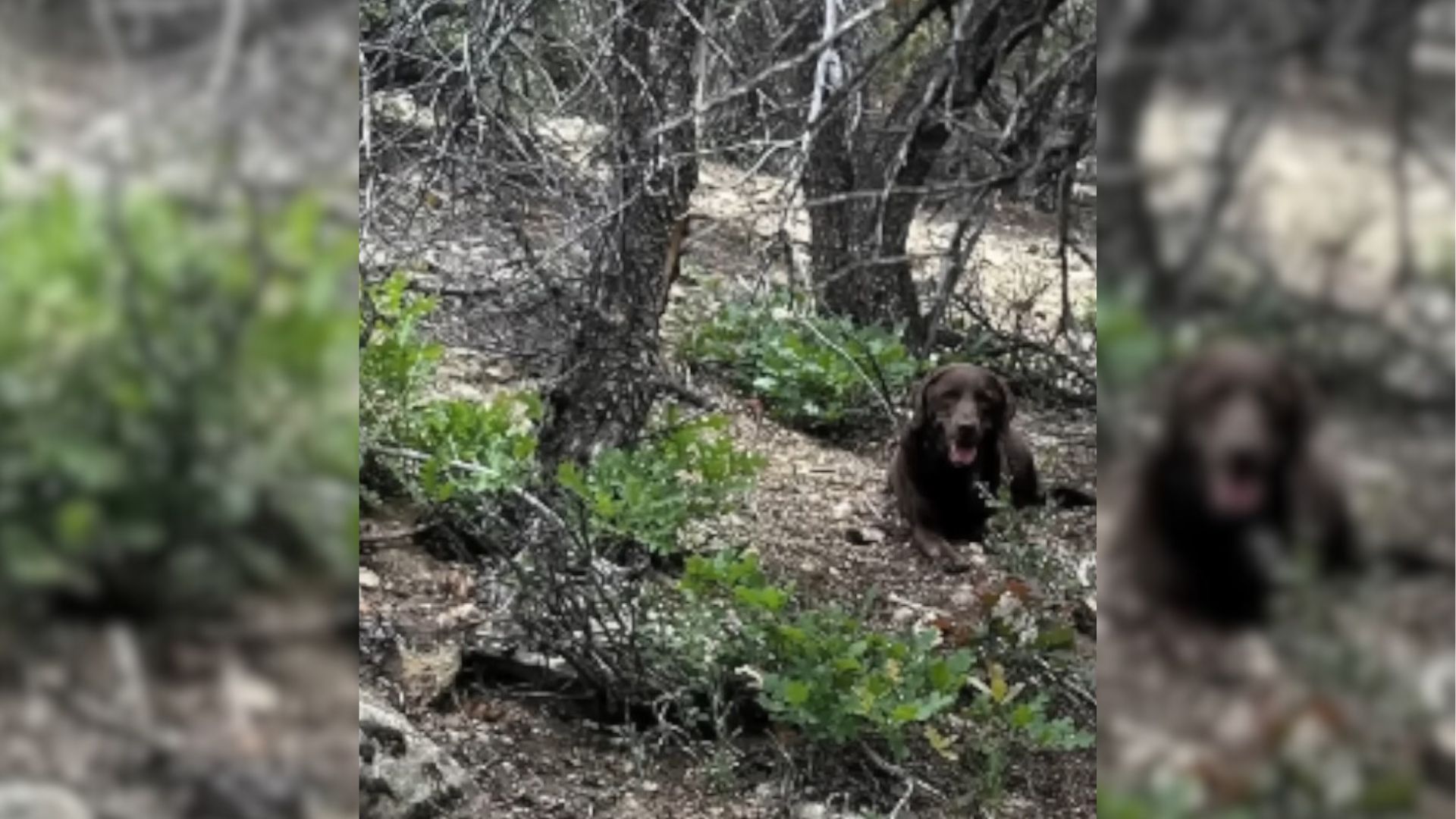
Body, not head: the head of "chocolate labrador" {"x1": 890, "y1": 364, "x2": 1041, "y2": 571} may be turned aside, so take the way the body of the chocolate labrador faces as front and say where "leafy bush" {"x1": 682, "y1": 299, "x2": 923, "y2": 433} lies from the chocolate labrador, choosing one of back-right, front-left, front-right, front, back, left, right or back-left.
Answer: back-right

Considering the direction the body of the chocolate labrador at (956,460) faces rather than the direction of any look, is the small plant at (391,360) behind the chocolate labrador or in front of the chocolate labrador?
in front

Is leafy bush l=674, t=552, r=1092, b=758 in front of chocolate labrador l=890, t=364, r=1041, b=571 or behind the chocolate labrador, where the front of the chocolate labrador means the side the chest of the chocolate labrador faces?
in front
